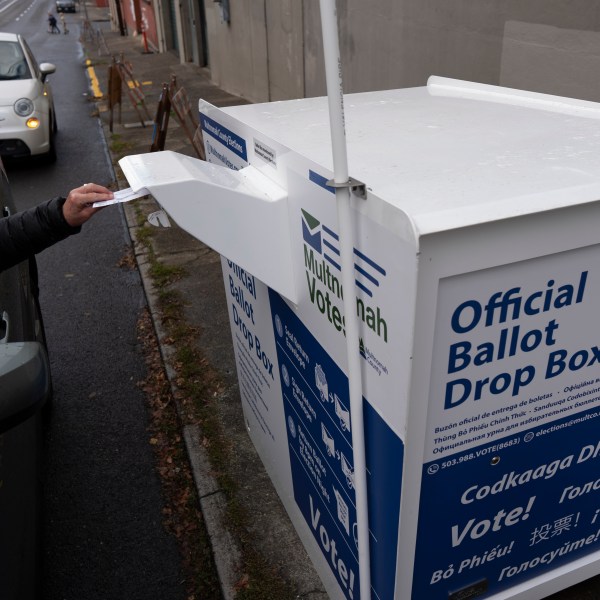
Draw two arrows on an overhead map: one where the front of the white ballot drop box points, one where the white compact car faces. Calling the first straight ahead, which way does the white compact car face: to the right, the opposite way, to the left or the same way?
to the left

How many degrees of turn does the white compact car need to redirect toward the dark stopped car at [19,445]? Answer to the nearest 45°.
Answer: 0° — it already faces it

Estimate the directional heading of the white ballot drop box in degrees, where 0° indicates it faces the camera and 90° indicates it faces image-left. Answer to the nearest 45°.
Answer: approximately 45°

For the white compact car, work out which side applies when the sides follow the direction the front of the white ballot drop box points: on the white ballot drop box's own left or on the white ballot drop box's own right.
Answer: on the white ballot drop box's own right

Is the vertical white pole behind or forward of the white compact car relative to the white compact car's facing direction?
forward

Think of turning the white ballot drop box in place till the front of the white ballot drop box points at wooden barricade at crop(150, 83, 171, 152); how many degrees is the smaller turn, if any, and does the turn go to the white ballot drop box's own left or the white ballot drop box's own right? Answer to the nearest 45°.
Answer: approximately 90° to the white ballot drop box's own right

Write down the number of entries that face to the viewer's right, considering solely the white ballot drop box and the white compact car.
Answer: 0

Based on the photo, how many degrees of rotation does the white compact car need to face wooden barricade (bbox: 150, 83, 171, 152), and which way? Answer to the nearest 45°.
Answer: approximately 45° to its left

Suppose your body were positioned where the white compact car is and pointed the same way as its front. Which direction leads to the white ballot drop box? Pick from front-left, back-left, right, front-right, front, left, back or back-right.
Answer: front

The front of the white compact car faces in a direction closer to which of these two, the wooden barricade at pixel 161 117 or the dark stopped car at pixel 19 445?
the dark stopped car

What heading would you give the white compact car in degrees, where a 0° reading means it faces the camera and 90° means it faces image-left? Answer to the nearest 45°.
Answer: approximately 0°

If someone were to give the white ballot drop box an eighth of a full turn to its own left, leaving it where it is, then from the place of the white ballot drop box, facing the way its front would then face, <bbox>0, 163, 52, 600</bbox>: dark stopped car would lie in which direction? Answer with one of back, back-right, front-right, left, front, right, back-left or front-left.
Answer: right
